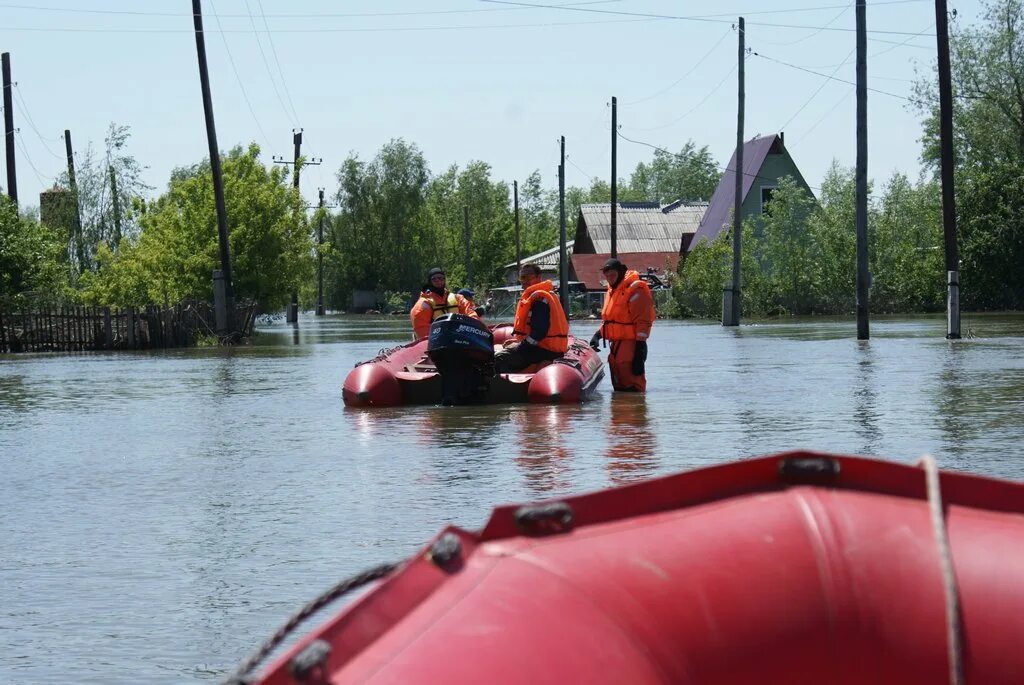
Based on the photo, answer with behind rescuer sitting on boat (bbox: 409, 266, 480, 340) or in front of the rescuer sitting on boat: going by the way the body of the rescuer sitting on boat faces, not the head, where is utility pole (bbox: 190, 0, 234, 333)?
behind

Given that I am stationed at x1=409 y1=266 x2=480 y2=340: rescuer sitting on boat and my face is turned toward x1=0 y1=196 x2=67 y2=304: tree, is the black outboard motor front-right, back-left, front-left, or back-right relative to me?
back-left

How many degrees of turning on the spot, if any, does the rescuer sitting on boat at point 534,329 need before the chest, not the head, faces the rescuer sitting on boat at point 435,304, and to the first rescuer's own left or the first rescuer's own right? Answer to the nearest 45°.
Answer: approximately 45° to the first rescuer's own right

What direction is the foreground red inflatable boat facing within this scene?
away from the camera

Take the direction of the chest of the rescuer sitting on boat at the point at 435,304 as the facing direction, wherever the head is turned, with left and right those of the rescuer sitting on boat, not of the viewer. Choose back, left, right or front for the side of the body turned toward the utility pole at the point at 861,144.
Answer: left

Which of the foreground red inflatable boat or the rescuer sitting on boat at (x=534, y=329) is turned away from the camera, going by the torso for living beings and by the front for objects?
the foreground red inflatable boat

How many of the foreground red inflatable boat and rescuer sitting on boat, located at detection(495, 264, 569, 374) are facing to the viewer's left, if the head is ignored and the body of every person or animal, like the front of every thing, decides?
1

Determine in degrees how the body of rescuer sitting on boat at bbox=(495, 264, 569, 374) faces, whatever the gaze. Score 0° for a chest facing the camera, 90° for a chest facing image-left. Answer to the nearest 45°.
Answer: approximately 90°

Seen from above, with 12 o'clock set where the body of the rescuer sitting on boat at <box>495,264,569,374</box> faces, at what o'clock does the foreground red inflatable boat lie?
The foreground red inflatable boat is roughly at 9 o'clock from the rescuer sitting on boat.

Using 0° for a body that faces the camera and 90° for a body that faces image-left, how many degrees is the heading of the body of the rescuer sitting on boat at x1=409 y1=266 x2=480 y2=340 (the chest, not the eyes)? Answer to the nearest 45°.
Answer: approximately 315°

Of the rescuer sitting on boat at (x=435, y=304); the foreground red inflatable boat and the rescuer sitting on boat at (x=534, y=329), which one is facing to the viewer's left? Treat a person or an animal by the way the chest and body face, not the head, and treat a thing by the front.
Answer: the rescuer sitting on boat at (x=534, y=329)
